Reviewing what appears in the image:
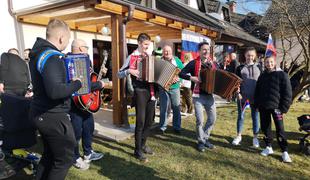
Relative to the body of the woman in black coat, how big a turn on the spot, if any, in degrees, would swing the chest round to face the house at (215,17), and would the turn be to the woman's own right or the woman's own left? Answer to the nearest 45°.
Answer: approximately 180°

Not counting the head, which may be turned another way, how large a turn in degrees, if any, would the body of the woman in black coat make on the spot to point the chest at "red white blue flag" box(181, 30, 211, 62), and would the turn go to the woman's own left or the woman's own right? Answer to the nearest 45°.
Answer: approximately 135° to the woman's own right

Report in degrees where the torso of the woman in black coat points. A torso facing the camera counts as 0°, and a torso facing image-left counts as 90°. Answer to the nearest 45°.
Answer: approximately 0°

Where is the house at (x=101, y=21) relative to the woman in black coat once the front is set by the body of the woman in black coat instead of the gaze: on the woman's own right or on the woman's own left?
on the woman's own right
